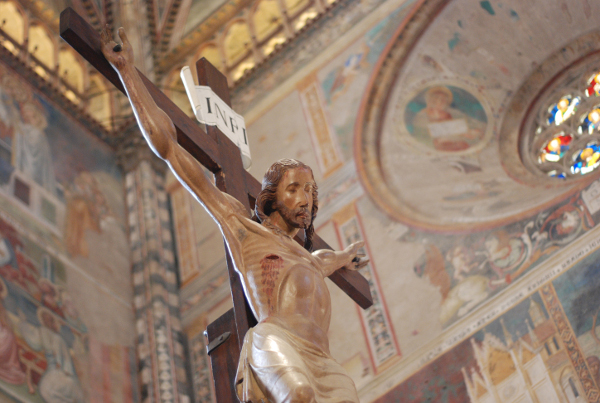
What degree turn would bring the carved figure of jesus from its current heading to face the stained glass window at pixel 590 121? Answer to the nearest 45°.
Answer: approximately 90° to its left

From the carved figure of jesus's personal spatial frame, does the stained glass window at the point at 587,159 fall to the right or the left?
on its left

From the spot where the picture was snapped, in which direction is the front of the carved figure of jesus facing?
facing the viewer and to the right of the viewer

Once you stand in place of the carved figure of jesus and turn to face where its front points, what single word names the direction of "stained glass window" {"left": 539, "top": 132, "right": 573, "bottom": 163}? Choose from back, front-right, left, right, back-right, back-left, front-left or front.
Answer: left

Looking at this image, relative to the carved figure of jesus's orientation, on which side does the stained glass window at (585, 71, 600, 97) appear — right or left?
on its left

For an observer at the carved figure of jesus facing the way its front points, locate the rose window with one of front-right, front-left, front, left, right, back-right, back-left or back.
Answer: left

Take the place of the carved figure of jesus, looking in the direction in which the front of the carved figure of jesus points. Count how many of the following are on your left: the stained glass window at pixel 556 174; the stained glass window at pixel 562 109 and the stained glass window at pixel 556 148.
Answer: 3
